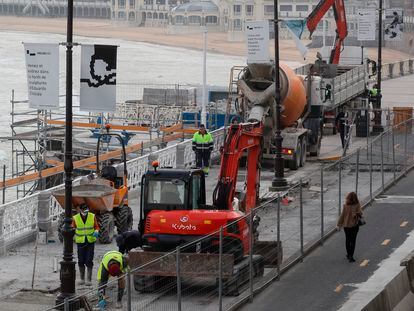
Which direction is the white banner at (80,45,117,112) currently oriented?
toward the camera

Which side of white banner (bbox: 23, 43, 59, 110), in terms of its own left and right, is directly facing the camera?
front

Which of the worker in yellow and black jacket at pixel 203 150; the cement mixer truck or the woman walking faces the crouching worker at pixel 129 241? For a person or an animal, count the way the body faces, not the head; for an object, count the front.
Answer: the worker in yellow and black jacket

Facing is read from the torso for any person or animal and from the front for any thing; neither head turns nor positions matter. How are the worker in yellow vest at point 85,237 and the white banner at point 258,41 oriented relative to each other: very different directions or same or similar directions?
same or similar directions

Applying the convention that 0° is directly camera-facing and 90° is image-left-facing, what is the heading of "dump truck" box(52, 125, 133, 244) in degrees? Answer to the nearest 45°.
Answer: approximately 45°

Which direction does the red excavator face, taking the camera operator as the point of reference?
facing away from the viewer and to the right of the viewer

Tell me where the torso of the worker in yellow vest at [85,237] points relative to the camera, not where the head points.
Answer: toward the camera
